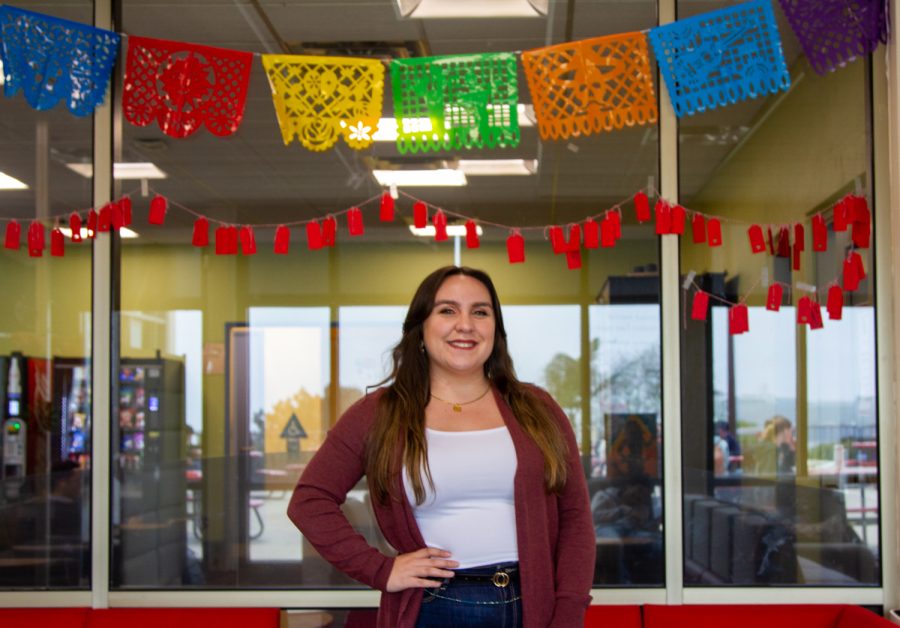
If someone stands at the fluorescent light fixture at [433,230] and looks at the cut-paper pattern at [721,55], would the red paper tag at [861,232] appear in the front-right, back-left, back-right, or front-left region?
front-left

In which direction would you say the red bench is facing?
toward the camera

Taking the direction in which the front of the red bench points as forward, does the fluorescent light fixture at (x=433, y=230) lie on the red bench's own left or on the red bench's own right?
on the red bench's own right

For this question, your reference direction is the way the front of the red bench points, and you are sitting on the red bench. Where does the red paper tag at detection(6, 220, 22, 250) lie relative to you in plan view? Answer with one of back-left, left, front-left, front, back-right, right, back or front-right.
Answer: right

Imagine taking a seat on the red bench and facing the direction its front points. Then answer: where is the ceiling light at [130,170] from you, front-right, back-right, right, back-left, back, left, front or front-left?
right

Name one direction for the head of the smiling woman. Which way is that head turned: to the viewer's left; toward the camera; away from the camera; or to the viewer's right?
toward the camera
